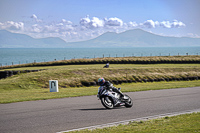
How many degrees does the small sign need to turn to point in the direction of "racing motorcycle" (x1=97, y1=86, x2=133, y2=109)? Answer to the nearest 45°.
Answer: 0° — it already faces it

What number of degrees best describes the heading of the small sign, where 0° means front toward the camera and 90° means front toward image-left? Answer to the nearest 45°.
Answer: approximately 0°
